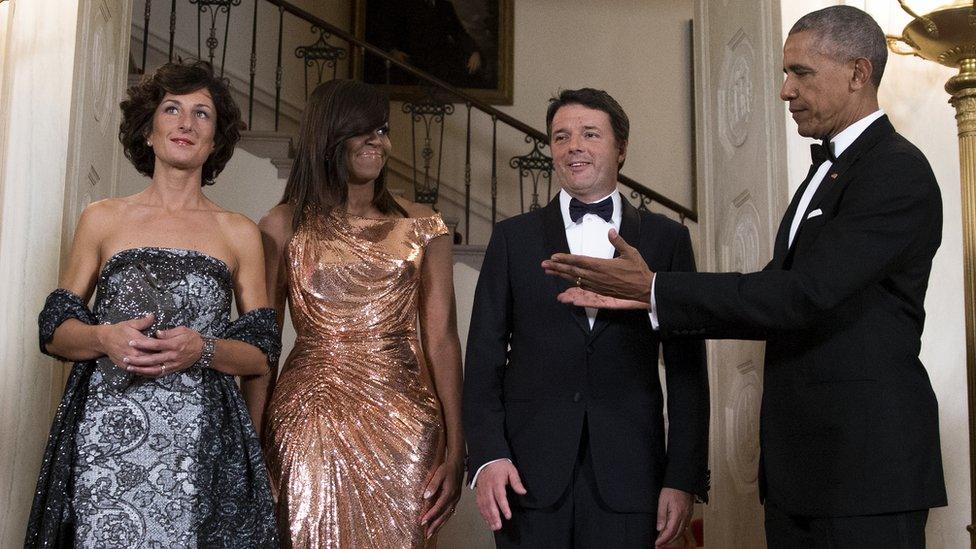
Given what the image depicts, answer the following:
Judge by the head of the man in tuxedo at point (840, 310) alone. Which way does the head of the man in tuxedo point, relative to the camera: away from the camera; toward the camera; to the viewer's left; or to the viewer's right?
to the viewer's left

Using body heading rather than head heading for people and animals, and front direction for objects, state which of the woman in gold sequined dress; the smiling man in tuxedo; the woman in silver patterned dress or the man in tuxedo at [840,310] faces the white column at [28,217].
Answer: the man in tuxedo

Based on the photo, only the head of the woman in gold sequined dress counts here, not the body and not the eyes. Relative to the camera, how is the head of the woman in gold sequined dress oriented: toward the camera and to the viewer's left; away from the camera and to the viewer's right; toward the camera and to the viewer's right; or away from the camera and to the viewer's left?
toward the camera and to the viewer's right

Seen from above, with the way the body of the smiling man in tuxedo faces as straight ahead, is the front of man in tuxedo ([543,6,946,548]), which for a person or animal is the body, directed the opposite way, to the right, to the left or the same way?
to the right

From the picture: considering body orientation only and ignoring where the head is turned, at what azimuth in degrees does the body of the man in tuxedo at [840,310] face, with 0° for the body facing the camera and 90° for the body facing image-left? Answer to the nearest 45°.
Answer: approximately 90°

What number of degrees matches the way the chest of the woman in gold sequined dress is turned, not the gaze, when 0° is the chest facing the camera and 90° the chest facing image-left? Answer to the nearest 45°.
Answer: approximately 0°

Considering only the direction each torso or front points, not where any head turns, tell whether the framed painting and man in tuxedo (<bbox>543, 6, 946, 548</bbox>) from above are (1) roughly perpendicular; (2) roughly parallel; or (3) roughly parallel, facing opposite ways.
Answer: roughly perpendicular

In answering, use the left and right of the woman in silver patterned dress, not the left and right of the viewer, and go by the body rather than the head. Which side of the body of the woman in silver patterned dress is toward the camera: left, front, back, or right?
front

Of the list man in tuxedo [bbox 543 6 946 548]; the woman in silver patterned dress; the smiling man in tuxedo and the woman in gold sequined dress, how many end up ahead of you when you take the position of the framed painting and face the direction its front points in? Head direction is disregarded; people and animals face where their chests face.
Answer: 4

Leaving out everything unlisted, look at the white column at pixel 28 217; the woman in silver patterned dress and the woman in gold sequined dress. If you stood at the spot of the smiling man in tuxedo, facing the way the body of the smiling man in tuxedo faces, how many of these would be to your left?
0

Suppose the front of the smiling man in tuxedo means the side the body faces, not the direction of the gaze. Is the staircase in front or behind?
behind

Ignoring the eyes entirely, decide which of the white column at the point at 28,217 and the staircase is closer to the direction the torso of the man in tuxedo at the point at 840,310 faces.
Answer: the white column

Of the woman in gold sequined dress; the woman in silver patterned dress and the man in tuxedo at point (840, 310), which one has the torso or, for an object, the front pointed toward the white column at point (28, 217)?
the man in tuxedo

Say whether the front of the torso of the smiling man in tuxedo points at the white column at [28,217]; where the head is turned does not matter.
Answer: no

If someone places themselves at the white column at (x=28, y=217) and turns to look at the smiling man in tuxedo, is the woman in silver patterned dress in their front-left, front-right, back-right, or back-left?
front-right
